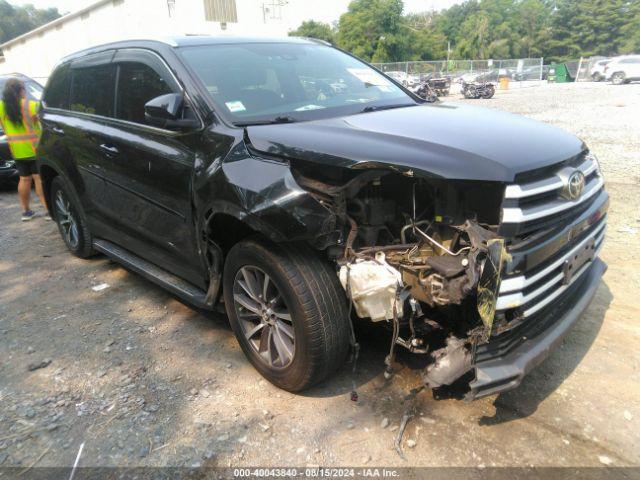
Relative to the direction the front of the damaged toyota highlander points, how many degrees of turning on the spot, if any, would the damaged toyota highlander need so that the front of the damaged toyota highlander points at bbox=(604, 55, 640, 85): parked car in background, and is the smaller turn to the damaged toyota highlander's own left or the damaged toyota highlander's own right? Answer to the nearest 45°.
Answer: approximately 90° to the damaged toyota highlander's own left

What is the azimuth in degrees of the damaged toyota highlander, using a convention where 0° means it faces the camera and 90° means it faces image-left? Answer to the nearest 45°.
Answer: approximately 315°

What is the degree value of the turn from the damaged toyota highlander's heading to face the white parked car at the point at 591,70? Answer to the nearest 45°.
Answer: approximately 90° to its left

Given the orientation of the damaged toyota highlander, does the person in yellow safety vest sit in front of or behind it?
behind

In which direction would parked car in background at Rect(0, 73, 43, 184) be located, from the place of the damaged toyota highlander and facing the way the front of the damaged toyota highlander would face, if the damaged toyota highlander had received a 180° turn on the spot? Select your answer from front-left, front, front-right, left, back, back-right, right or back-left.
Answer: front
